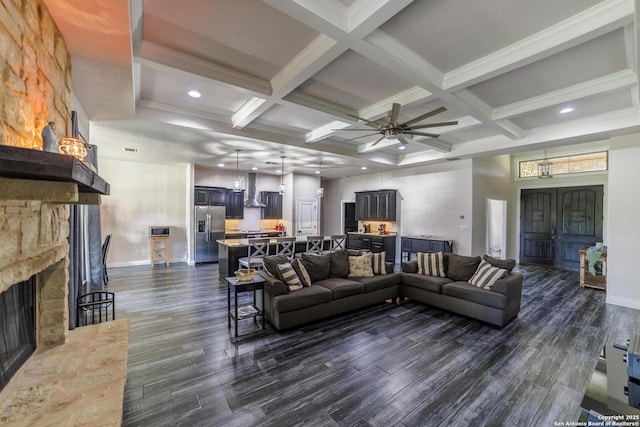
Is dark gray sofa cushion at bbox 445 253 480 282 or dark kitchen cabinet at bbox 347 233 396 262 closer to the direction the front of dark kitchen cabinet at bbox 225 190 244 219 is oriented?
the dark gray sofa cushion

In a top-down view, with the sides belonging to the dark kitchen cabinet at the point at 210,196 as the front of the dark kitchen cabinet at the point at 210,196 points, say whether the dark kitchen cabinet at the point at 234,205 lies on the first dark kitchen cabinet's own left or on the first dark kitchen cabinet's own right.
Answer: on the first dark kitchen cabinet's own left

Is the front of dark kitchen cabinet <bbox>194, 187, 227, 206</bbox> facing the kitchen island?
yes

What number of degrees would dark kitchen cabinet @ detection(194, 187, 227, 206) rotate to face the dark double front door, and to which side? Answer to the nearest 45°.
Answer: approximately 45° to its left

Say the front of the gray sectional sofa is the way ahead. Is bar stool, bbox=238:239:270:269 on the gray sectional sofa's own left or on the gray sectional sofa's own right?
on the gray sectional sofa's own right

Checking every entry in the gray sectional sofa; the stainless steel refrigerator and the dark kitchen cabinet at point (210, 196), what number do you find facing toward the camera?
3

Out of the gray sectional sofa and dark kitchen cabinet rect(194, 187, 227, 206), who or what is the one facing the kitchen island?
the dark kitchen cabinet

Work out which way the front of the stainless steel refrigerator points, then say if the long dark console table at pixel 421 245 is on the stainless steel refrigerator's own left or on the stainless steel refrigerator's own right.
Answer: on the stainless steel refrigerator's own left

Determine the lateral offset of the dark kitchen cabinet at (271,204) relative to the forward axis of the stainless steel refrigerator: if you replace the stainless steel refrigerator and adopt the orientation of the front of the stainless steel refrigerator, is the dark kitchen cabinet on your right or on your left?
on your left

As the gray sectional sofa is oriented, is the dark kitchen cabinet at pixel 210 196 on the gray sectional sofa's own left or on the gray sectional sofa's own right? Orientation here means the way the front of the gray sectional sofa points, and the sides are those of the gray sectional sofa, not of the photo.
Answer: on the gray sectional sofa's own right

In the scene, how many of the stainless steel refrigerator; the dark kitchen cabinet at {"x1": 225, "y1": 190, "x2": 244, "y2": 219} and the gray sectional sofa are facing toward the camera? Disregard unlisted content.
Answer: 3

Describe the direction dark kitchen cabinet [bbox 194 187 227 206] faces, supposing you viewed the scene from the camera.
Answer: facing the viewer

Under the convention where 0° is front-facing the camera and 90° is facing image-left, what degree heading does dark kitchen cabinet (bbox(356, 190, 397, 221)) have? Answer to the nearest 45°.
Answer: approximately 45°

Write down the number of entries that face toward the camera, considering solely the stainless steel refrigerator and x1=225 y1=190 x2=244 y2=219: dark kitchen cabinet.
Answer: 2

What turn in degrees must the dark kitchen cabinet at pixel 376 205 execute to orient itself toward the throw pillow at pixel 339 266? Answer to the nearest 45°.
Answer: approximately 45° to its left

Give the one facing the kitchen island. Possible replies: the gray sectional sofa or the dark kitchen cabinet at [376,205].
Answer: the dark kitchen cabinet

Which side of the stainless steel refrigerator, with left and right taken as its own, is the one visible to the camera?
front
